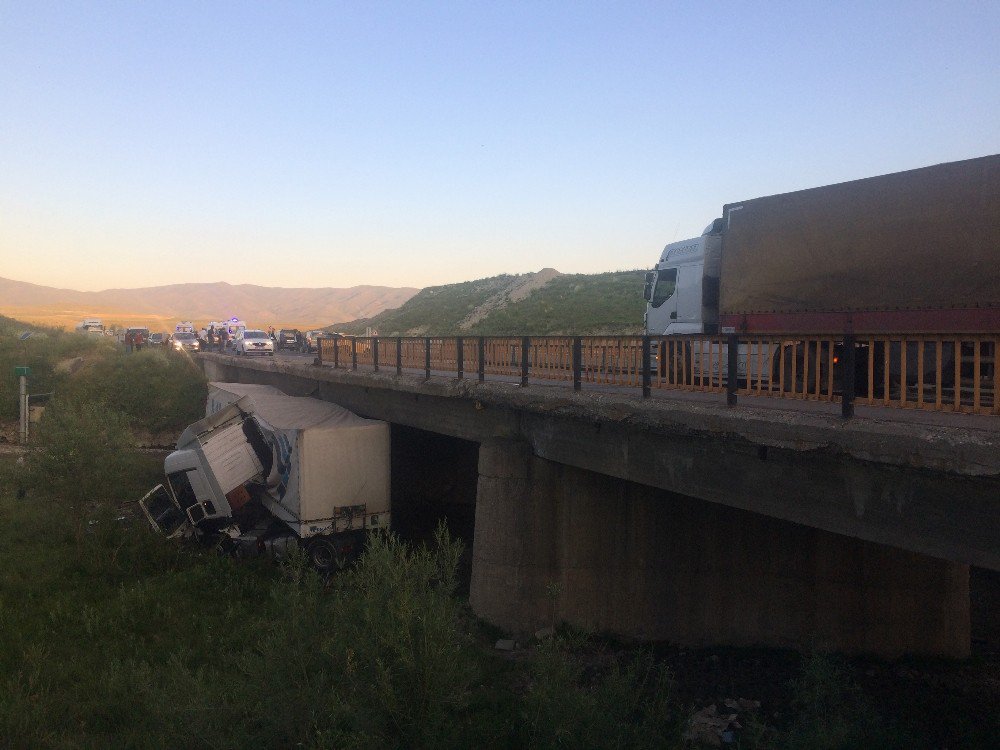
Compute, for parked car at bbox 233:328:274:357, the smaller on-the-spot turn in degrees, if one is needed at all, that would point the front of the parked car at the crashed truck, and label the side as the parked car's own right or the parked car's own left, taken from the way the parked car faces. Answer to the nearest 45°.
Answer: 0° — it already faces it

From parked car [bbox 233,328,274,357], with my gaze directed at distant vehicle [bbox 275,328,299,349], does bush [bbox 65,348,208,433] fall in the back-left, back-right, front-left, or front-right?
back-left

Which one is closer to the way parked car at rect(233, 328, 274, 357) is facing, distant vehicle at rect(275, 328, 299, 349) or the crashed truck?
the crashed truck

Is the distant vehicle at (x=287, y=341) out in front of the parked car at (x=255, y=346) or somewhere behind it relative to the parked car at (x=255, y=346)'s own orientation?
behind

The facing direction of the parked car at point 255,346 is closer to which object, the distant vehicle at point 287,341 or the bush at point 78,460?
the bush

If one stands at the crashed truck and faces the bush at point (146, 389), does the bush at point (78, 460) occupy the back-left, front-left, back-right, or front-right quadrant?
front-left

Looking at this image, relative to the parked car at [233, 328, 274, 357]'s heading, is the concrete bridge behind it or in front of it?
in front

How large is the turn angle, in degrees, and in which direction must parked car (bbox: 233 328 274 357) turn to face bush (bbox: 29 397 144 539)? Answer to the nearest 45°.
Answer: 0° — it already faces it

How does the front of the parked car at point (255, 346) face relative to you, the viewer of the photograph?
facing the viewer
